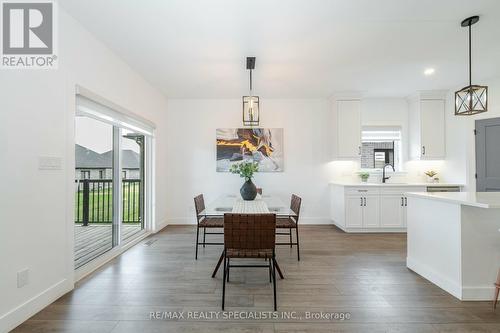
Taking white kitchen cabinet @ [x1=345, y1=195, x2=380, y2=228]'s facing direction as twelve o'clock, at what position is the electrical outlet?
The electrical outlet is roughly at 1 o'clock from the white kitchen cabinet.

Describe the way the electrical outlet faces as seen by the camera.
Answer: facing the viewer and to the right of the viewer

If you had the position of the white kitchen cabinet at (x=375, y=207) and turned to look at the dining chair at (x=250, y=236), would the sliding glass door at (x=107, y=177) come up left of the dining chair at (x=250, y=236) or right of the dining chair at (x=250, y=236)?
right

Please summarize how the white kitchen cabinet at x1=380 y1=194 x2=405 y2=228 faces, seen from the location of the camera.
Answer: facing the viewer

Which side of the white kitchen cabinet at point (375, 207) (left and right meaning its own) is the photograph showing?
front

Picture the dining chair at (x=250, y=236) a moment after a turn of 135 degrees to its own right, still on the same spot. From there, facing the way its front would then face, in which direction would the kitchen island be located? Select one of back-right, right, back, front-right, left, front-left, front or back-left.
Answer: front-left

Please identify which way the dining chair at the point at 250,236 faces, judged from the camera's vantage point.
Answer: facing away from the viewer

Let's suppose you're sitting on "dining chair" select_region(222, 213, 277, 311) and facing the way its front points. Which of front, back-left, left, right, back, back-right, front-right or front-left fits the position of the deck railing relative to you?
front-left

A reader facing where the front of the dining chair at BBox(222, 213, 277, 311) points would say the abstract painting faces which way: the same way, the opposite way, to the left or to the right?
the opposite way
